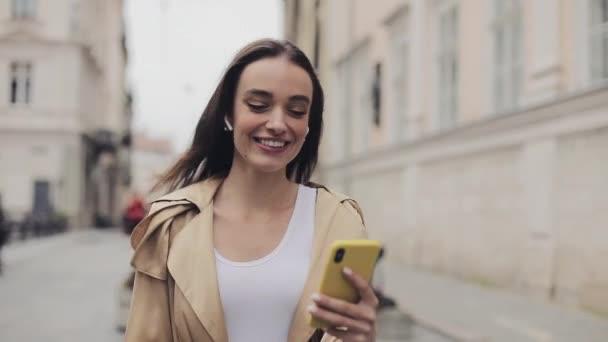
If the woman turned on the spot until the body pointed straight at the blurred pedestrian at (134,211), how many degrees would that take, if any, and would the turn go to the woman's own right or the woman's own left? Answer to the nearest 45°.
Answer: approximately 180°

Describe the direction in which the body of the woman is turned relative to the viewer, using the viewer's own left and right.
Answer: facing the viewer

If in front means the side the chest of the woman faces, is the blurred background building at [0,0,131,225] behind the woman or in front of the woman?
behind
